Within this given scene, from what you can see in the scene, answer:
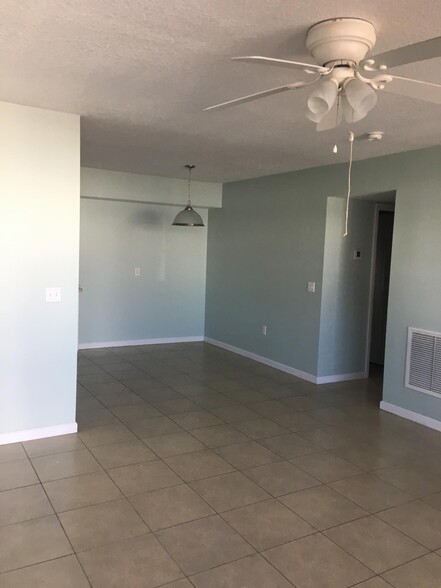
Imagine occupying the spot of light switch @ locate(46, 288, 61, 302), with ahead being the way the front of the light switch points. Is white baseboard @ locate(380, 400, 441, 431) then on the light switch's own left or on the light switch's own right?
on the light switch's own left

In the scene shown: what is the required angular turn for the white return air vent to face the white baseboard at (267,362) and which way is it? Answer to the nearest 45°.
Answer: approximately 90° to its right

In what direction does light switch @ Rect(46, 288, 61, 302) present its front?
toward the camera

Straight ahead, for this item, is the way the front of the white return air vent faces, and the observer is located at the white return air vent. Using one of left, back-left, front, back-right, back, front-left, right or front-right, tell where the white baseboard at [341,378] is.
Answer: right

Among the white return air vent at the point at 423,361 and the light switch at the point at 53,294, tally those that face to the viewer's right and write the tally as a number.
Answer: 0

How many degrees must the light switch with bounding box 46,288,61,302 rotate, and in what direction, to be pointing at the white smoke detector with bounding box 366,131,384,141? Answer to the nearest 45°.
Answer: approximately 90° to its left

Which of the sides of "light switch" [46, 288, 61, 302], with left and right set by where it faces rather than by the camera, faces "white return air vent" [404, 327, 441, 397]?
left

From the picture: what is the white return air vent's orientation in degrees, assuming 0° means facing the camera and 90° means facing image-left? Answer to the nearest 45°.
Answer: approximately 45°

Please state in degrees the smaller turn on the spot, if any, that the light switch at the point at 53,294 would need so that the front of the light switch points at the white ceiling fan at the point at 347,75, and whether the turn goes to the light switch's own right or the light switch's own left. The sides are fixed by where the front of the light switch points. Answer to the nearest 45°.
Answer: approximately 45° to the light switch's own left
